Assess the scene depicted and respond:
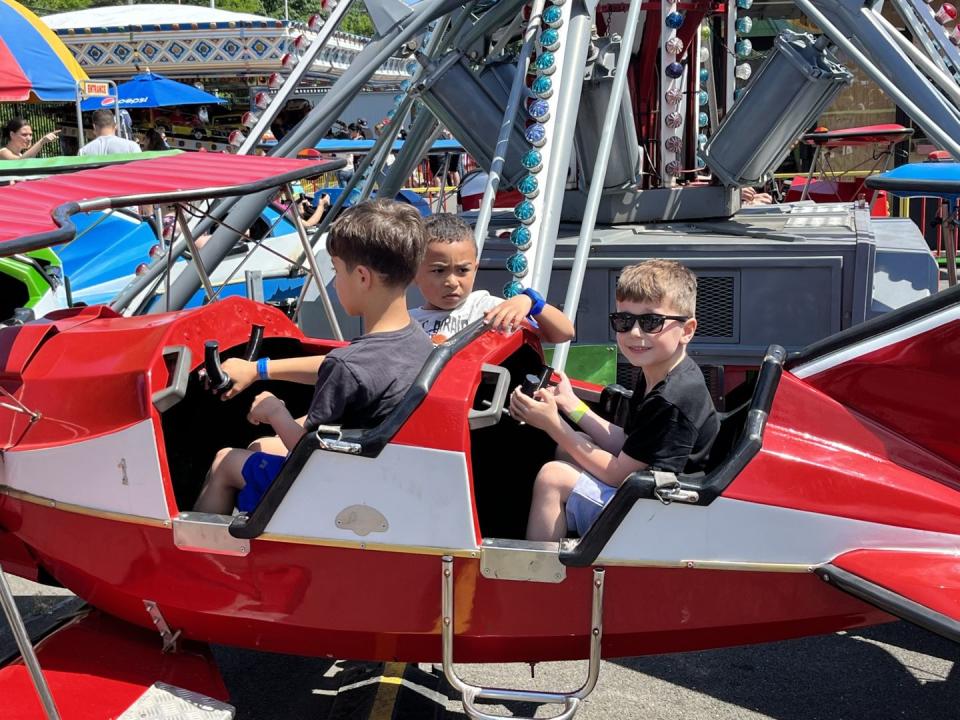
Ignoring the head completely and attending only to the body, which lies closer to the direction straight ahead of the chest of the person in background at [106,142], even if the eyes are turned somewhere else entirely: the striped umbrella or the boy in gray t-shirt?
the striped umbrella

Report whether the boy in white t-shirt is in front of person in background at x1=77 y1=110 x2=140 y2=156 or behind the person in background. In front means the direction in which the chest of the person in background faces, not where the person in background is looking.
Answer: behind

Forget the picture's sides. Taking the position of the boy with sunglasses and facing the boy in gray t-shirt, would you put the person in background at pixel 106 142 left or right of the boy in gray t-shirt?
right

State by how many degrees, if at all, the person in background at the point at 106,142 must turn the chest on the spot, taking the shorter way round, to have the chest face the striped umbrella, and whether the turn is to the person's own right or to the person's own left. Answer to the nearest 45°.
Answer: approximately 45° to the person's own left

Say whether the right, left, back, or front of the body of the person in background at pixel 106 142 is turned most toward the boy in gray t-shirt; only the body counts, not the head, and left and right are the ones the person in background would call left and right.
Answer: back

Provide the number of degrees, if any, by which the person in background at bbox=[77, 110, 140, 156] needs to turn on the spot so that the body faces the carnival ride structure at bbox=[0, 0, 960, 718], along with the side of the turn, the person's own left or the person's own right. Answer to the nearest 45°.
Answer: approximately 180°

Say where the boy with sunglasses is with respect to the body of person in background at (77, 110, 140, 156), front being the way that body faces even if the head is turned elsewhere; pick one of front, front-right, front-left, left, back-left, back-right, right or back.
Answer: back

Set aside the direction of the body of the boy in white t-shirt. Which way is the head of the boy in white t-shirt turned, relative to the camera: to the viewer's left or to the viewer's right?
to the viewer's left

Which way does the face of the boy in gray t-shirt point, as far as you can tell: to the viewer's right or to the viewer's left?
to the viewer's left

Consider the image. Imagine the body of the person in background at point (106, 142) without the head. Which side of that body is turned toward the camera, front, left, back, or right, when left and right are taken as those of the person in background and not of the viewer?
back
